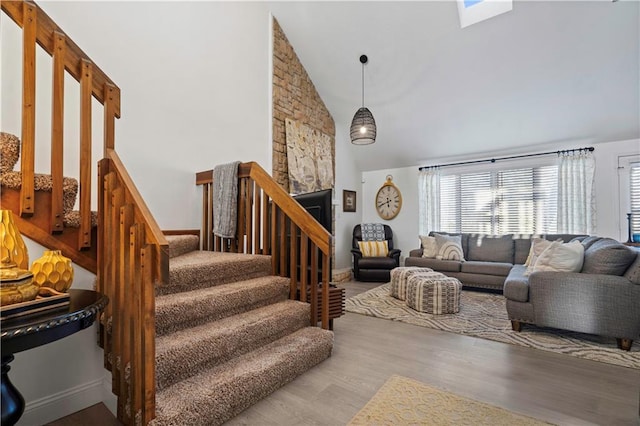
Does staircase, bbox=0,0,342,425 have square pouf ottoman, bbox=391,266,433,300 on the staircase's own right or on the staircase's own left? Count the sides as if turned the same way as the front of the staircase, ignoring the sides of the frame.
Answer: on the staircase's own left

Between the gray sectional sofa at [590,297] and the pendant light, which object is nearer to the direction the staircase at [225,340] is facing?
the gray sectional sofa

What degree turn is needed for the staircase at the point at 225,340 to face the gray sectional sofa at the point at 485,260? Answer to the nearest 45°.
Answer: approximately 90° to its left

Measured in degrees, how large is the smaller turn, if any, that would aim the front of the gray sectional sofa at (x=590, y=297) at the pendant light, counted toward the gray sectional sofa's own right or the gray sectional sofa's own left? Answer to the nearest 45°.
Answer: approximately 45° to the gray sectional sofa's own right

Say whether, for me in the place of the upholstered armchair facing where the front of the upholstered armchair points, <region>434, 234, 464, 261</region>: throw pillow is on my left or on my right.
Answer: on my left

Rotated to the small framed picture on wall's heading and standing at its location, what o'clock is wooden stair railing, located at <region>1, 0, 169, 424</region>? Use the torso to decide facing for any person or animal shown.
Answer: The wooden stair railing is roughly at 2 o'clock from the small framed picture on wall.

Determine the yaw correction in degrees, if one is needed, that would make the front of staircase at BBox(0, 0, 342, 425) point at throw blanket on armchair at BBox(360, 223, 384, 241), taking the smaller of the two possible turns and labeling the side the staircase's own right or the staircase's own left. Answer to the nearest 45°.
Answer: approximately 90° to the staircase's own left

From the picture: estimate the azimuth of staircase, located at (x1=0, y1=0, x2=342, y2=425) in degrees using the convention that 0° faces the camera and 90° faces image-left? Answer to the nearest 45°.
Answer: approximately 315°
